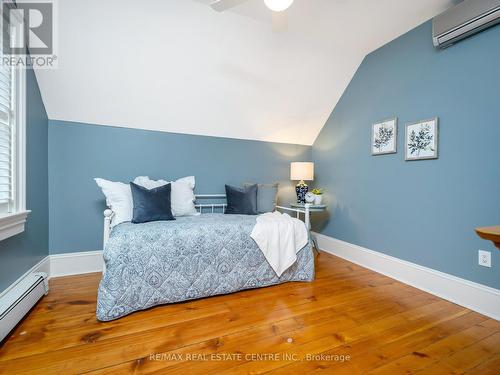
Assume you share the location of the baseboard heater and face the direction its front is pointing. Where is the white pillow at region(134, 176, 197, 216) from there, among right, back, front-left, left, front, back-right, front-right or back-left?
front-left

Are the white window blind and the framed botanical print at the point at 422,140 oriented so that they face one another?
yes

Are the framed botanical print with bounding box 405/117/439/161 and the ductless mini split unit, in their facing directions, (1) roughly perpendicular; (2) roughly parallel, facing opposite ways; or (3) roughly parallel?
roughly parallel

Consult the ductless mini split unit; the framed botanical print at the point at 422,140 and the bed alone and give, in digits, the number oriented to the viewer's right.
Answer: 0

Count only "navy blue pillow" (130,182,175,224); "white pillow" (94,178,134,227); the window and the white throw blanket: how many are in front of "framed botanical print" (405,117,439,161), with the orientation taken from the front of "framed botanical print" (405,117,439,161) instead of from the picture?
4

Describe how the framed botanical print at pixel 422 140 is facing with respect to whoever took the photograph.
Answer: facing the viewer and to the left of the viewer

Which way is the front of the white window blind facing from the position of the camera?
facing the viewer and to the right of the viewer

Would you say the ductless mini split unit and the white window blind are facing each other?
yes

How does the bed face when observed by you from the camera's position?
facing the viewer

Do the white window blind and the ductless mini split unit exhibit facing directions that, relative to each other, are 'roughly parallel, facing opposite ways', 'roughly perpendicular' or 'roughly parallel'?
roughly parallel, facing opposite ways

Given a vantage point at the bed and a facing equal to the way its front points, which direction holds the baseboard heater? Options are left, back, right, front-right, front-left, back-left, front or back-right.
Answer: right

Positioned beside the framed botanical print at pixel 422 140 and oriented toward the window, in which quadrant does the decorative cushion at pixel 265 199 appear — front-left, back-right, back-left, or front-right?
front-right

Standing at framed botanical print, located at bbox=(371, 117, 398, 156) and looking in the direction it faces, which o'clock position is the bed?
The bed is roughly at 12 o'clock from the framed botanical print.

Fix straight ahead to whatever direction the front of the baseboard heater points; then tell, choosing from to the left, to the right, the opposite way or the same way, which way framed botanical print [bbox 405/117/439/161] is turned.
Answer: the opposite way

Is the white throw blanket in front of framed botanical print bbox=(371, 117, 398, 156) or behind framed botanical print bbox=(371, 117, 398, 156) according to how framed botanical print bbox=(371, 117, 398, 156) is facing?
in front

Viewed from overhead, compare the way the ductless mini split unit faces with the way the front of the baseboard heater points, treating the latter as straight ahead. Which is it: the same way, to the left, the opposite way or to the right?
the opposite way
